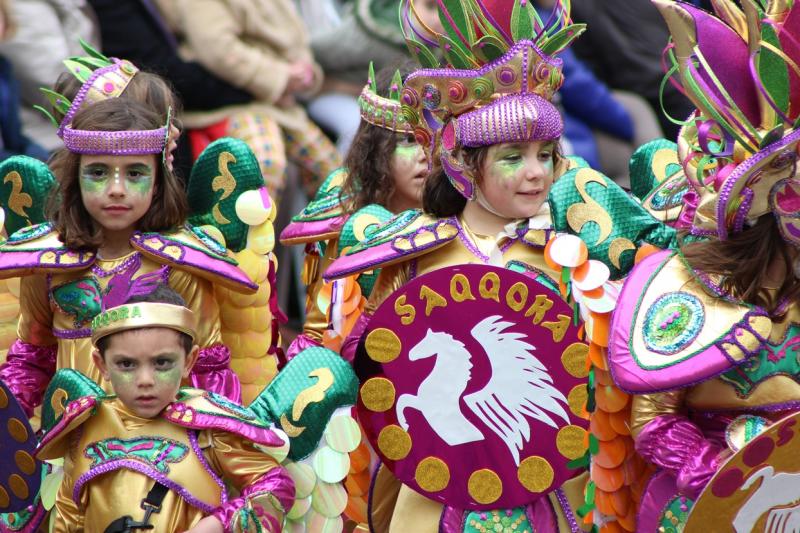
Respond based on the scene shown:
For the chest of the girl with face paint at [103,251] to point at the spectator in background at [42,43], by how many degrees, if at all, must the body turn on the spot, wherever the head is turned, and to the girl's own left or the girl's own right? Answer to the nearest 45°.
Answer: approximately 180°

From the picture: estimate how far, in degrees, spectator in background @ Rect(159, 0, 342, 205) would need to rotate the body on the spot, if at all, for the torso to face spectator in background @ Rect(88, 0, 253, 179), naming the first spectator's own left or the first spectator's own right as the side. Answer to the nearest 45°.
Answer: approximately 135° to the first spectator's own right

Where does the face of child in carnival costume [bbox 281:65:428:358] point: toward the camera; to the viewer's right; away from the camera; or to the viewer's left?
to the viewer's right

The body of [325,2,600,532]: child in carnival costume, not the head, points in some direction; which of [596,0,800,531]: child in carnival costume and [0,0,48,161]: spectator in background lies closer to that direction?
the child in carnival costume

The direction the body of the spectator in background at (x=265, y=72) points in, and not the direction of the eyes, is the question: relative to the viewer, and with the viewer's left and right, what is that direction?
facing the viewer and to the right of the viewer

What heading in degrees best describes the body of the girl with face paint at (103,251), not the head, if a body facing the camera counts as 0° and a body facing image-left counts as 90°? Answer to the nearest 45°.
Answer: approximately 0°
